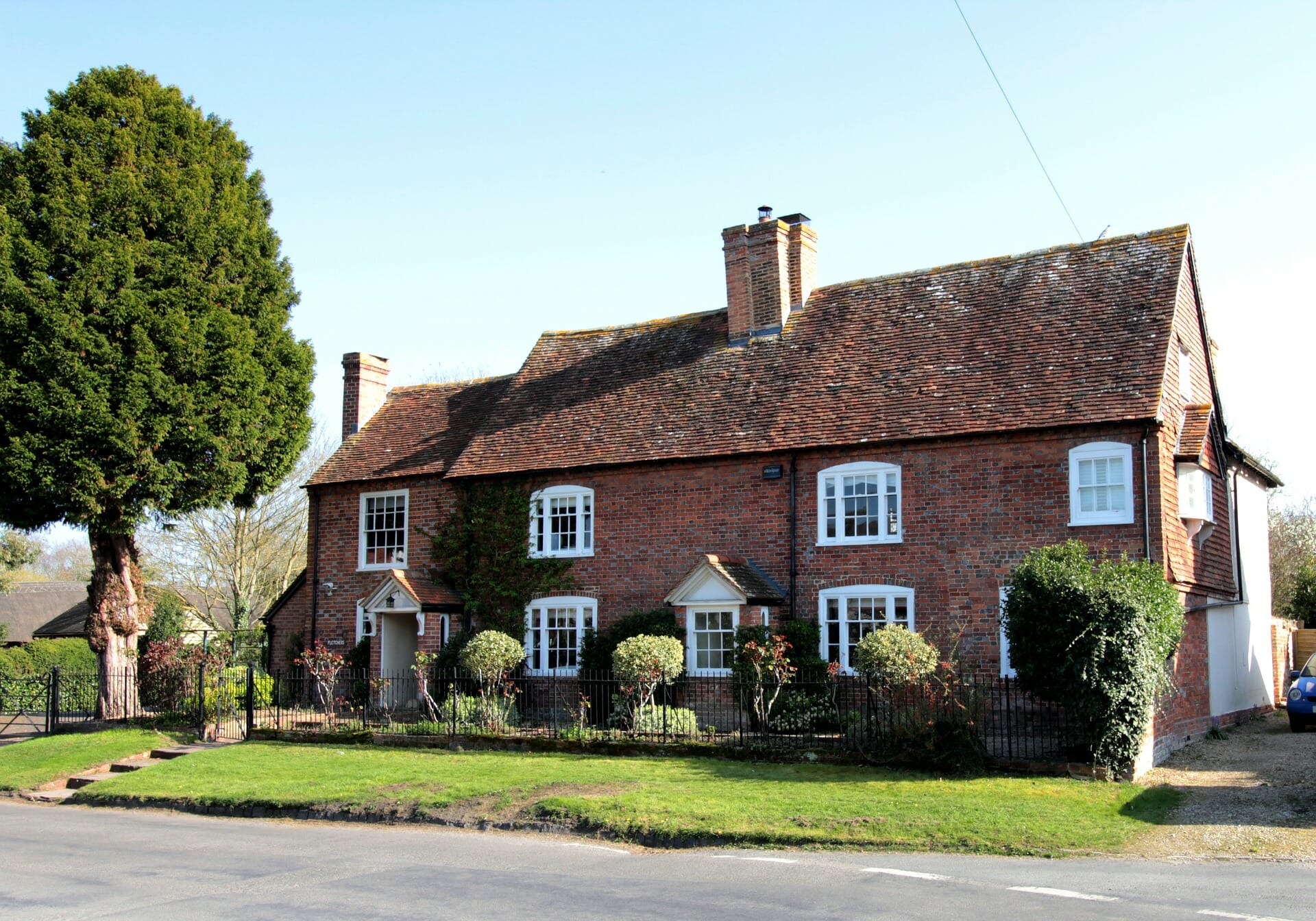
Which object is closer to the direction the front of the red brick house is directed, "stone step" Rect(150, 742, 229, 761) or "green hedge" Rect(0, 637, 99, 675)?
the stone step

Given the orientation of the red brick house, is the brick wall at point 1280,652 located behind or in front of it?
behind

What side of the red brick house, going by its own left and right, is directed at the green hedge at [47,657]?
right

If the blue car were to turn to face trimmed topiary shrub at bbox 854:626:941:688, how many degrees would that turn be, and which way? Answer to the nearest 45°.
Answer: approximately 45° to its right

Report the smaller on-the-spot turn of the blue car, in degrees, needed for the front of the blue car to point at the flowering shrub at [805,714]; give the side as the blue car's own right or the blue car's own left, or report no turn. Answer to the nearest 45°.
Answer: approximately 45° to the blue car's own right

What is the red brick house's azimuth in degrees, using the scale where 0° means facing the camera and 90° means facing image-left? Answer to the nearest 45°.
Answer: approximately 45°

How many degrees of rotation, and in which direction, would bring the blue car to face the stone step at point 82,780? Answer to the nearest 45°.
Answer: approximately 45° to its right
